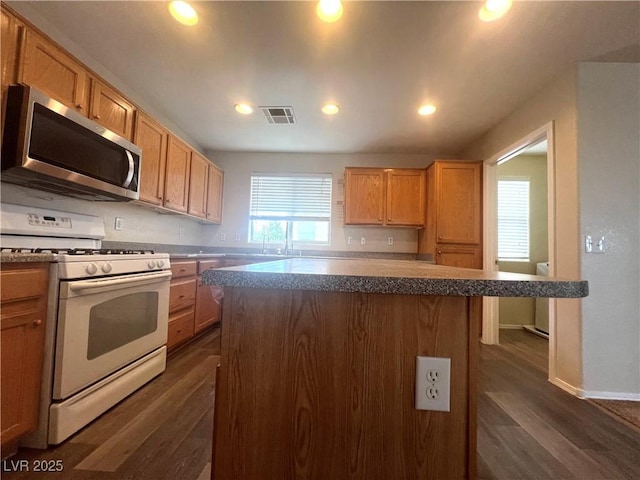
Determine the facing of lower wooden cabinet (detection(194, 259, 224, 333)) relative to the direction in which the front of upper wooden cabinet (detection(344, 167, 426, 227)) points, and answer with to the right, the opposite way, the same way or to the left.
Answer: to the left

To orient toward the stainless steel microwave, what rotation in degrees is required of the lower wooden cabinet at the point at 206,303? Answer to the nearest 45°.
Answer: approximately 90° to its right

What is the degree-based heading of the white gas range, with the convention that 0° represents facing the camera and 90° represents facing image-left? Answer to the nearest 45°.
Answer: approximately 315°

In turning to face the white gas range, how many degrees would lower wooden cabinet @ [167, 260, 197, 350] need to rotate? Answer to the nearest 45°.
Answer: approximately 90° to its right
